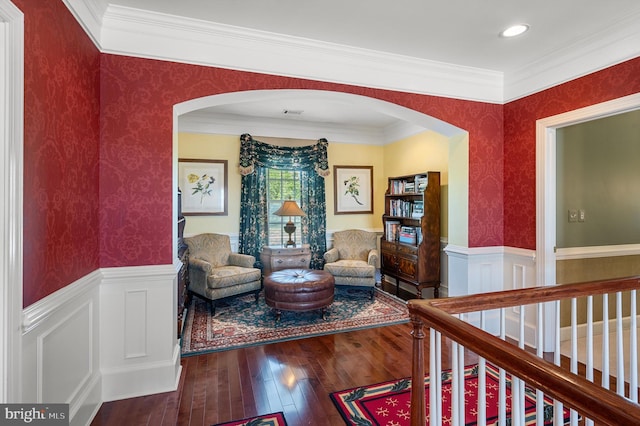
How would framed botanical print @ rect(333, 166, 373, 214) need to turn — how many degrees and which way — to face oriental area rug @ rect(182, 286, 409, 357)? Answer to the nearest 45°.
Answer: approximately 45° to its right

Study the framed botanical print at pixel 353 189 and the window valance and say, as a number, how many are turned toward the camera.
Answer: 2

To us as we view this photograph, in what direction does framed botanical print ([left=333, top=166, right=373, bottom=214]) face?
facing the viewer

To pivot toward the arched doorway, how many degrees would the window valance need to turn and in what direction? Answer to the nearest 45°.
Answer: approximately 45° to its left

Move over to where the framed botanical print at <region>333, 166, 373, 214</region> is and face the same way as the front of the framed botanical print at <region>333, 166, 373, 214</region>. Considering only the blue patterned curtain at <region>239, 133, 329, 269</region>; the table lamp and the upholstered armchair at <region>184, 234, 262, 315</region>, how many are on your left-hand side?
0

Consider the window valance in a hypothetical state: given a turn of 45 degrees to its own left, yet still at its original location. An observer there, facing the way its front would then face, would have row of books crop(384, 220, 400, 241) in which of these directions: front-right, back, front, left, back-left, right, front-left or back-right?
front-left

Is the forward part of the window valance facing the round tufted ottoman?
yes

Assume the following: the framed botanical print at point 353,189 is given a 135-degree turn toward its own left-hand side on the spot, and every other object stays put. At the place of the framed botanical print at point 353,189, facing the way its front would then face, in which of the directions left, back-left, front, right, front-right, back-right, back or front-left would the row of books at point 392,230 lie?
right

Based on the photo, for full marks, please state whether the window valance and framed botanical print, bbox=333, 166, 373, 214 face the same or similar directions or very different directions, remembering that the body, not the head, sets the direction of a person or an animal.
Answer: same or similar directions

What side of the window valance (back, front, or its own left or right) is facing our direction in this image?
front

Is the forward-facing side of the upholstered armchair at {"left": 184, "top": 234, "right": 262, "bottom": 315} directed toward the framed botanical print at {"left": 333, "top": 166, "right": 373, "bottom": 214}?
no

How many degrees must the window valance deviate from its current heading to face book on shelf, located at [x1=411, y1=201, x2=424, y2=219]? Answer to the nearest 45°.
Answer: approximately 45° to its left

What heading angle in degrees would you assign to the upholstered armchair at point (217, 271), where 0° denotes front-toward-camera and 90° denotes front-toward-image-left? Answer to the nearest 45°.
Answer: approximately 315°

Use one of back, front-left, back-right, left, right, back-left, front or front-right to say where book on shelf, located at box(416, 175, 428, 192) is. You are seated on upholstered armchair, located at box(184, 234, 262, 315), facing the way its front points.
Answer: front-left

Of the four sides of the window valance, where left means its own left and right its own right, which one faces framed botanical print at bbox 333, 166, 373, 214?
left

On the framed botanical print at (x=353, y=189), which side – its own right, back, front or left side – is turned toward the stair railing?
front
